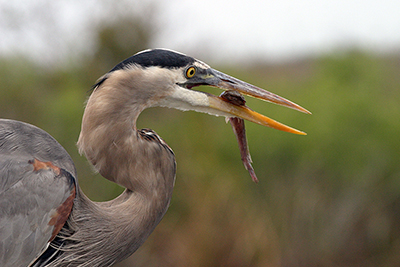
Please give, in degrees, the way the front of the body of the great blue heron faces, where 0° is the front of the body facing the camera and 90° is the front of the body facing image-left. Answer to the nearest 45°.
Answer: approximately 270°
